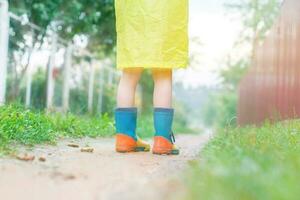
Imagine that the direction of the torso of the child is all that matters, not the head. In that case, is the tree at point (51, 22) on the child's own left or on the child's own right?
on the child's own left

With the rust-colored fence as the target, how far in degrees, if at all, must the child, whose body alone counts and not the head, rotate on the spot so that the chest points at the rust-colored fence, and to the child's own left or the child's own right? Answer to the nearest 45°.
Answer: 0° — they already face it

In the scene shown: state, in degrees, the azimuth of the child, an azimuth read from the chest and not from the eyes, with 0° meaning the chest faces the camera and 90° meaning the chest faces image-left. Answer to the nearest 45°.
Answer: approximately 225°
